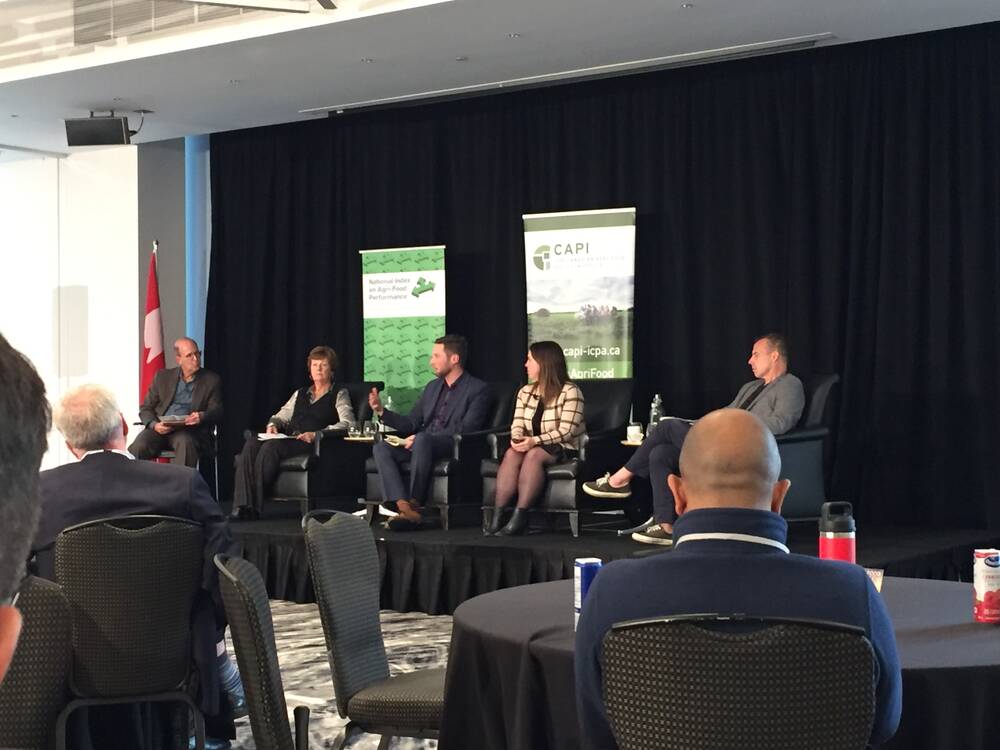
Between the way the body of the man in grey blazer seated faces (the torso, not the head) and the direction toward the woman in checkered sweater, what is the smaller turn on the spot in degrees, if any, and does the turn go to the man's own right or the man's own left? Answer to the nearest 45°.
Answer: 0° — they already face them

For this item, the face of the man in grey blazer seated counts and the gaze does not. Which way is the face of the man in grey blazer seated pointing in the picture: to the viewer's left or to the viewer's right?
to the viewer's left

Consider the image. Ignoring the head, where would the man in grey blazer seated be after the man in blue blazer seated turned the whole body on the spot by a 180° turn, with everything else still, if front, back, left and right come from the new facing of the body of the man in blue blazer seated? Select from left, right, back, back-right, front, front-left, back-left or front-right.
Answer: right

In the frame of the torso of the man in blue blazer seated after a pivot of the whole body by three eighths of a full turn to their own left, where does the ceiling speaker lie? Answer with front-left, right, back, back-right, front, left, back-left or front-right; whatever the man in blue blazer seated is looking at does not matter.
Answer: back-left

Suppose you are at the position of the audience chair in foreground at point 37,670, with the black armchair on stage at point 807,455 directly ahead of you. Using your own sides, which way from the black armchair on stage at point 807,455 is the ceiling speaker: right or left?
left

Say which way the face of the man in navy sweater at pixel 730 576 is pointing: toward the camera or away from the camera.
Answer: away from the camera

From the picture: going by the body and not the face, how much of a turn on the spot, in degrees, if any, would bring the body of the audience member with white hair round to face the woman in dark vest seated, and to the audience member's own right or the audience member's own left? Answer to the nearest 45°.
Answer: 0° — they already face them

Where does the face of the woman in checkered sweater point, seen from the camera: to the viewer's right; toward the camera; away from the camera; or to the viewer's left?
to the viewer's left

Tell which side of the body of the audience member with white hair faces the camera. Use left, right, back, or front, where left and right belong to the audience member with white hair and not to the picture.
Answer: back

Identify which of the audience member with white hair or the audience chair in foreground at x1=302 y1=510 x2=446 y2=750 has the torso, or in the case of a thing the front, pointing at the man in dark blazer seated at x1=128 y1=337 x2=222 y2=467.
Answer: the audience member with white hair

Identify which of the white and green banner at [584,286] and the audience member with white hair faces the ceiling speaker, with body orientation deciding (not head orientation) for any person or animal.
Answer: the audience member with white hair

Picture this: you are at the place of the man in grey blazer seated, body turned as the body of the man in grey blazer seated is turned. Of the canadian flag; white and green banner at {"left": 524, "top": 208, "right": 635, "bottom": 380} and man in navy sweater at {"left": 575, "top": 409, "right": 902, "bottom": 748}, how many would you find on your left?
1

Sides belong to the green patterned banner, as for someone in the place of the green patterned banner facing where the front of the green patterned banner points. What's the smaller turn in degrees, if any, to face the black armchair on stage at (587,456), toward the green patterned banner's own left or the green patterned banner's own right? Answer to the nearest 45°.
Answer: approximately 45° to the green patterned banner's own left
